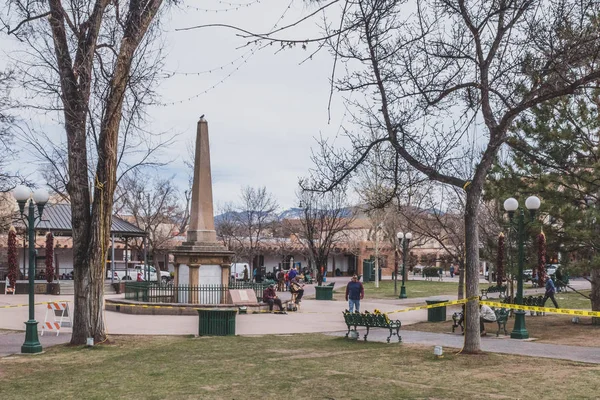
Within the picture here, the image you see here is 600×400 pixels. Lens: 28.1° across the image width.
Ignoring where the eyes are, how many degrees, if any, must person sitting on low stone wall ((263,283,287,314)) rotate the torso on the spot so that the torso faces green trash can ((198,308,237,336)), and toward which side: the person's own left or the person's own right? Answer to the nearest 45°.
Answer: approximately 45° to the person's own right

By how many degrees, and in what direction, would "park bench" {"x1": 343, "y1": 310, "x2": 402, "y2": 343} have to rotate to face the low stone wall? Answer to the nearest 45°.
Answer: approximately 90° to its left

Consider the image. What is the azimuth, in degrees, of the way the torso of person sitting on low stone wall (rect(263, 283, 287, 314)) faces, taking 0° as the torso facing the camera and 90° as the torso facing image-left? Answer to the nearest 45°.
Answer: approximately 315°

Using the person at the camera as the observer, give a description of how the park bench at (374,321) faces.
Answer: facing away from the viewer and to the right of the viewer

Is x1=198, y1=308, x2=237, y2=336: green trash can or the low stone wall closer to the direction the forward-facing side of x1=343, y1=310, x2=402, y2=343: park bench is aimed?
the low stone wall
